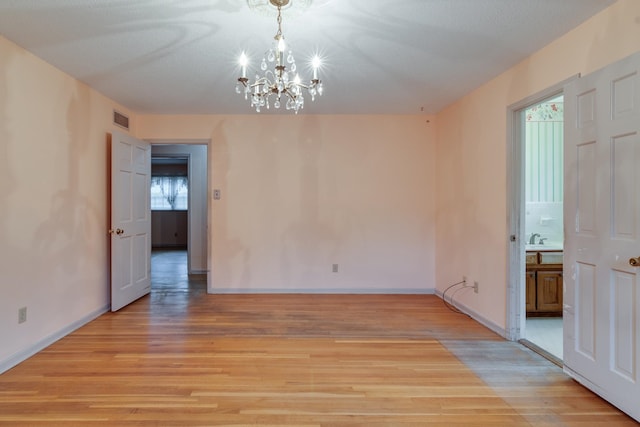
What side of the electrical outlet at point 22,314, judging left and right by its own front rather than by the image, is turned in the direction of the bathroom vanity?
front

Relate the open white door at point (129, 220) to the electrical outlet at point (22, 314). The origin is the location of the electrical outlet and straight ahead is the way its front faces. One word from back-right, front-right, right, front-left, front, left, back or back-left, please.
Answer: left

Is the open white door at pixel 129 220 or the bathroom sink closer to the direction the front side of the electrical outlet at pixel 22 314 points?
the bathroom sink

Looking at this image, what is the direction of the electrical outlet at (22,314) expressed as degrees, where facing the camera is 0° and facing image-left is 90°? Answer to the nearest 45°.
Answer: approximately 315°

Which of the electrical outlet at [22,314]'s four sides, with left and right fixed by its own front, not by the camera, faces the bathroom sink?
front
